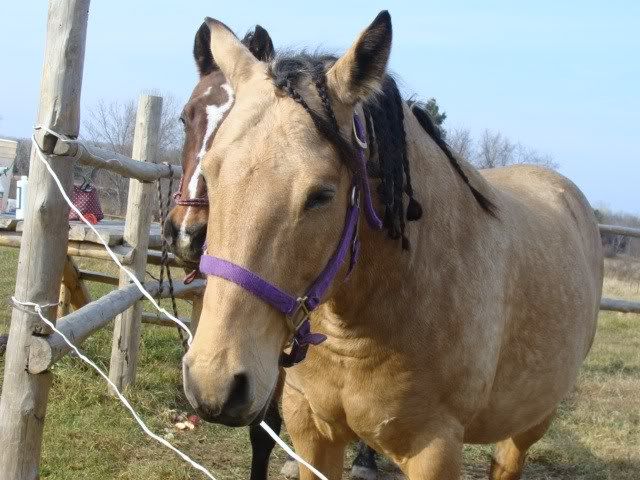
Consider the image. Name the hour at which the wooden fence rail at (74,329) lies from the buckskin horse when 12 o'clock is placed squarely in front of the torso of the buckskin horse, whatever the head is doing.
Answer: The wooden fence rail is roughly at 2 o'clock from the buckskin horse.

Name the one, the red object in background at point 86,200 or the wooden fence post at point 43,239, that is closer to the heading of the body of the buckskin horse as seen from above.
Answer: the wooden fence post

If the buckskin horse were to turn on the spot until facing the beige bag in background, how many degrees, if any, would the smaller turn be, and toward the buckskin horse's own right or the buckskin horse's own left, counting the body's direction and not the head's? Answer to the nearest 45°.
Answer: approximately 90° to the buckskin horse's own right

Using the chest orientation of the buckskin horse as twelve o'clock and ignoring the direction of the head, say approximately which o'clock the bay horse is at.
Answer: The bay horse is roughly at 3 o'clock from the buckskin horse.

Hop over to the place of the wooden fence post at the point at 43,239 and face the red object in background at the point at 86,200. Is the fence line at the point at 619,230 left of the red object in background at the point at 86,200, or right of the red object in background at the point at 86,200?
right

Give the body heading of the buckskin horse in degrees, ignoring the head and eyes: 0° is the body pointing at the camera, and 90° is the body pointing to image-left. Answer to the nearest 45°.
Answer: approximately 45°

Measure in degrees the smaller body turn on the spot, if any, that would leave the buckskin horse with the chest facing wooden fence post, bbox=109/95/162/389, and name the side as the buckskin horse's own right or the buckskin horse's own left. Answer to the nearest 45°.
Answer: approximately 90° to the buckskin horse's own right

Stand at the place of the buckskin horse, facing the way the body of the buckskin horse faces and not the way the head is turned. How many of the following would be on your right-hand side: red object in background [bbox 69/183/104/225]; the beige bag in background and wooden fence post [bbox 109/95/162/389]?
3
